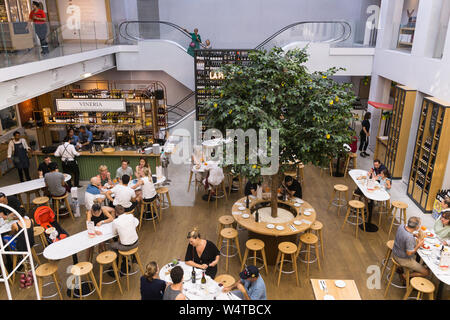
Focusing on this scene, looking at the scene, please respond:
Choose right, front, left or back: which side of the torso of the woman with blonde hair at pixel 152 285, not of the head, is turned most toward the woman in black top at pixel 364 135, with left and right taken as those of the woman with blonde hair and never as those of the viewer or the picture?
front

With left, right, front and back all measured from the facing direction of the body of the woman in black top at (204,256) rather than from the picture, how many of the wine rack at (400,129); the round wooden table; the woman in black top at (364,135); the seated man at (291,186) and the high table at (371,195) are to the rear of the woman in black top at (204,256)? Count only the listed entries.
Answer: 5

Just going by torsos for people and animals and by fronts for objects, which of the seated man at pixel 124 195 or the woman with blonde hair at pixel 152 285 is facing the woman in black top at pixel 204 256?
the woman with blonde hair

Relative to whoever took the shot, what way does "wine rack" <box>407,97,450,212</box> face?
facing the viewer and to the left of the viewer

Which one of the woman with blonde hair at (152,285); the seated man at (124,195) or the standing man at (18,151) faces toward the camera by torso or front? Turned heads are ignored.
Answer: the standing man

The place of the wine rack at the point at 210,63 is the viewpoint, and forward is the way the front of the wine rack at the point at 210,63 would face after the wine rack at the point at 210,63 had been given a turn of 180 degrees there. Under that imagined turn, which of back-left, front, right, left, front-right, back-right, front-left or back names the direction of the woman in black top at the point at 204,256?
back

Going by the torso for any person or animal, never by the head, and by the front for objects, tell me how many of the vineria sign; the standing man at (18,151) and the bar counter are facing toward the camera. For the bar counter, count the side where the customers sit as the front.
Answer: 3

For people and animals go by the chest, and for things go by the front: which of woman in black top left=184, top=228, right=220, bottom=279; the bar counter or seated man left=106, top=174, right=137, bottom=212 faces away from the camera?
the seated man

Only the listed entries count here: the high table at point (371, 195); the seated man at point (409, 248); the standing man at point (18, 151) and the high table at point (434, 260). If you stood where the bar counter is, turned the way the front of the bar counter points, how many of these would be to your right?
1

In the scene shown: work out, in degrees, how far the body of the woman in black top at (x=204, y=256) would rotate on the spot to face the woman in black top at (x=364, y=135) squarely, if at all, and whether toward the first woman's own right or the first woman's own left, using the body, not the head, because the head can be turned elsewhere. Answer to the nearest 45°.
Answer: approximately 180°

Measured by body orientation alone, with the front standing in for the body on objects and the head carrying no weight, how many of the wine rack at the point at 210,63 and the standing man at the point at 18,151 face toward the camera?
2

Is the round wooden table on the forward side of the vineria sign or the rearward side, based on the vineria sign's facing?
on the forward side

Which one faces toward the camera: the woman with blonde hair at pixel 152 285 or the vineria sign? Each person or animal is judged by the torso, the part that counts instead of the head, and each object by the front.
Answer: the vineria sign

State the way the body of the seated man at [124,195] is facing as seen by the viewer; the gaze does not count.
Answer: away from the camera

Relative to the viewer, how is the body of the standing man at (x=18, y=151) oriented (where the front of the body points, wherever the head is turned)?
toward the camera

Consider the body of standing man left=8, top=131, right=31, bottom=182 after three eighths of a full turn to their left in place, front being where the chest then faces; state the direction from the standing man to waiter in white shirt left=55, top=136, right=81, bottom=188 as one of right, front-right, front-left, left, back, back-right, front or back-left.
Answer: right

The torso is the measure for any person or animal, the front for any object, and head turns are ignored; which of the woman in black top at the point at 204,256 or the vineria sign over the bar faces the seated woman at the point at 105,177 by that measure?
the vineria sign over the bar

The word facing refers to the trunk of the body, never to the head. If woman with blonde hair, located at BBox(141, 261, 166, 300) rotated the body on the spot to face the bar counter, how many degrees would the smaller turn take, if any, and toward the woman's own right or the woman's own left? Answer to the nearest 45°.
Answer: approximately 45° to the woman's own left
